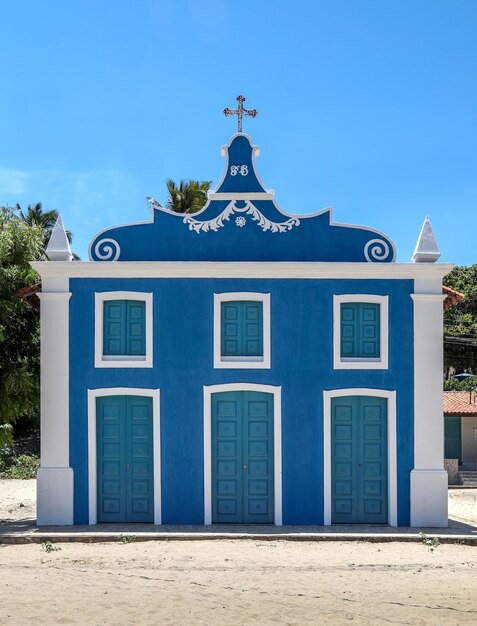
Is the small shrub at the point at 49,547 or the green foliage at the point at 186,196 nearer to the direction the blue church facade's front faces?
the small shrub

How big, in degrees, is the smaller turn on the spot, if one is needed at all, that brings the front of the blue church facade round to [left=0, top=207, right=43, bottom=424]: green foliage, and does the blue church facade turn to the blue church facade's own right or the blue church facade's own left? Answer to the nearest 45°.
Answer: approximately 135° to the blue church facade's own right

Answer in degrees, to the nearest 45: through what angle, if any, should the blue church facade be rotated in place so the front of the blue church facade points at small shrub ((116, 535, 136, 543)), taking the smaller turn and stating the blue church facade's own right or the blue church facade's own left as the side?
approximately 45° to the blue church facade's own right

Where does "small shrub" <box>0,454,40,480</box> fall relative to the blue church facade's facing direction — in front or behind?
behind

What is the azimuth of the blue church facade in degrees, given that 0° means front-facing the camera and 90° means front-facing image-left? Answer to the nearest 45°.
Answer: approximately 0°

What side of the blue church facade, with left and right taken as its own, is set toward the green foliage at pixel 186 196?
back
